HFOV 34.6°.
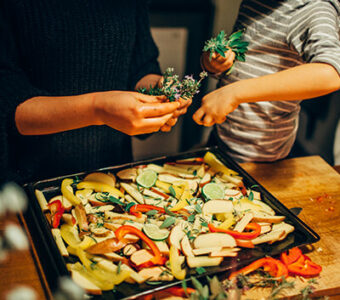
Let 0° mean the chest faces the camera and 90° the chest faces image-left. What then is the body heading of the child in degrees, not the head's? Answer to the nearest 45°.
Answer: approximately 45°

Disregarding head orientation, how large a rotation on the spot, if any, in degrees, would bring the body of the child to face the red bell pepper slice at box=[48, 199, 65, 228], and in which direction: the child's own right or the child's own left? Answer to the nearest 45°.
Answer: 0° — they already face it

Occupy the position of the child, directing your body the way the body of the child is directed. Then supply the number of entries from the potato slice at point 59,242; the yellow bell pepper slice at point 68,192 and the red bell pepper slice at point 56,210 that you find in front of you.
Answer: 3

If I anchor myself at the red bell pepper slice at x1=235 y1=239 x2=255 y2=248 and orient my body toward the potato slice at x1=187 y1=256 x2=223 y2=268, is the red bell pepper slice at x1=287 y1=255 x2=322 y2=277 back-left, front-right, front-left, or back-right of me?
back-left

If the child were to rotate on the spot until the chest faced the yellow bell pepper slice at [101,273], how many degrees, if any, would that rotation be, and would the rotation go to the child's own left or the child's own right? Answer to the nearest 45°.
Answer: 0° — they already face it

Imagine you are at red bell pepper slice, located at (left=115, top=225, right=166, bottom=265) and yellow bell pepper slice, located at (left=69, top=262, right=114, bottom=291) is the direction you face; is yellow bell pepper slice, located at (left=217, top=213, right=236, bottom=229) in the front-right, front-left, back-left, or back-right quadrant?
back-left
